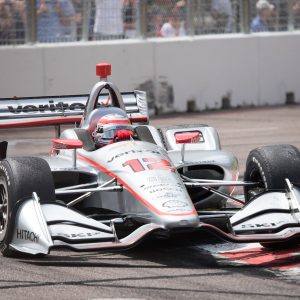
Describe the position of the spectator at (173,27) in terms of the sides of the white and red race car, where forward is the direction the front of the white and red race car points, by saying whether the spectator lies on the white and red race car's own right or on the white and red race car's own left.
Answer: on the white and red race car's own left

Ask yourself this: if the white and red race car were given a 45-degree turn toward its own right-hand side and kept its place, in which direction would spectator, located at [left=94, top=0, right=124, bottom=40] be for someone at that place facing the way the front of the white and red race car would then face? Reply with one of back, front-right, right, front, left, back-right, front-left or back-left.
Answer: back

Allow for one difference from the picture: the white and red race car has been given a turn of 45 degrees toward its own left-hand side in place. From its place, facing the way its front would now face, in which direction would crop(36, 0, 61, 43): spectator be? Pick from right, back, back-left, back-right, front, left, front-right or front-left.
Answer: left

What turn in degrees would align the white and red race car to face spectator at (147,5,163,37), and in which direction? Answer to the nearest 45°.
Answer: approximately 135° to its left

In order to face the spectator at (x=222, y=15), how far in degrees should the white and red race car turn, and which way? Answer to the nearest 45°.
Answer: approximately 135° to its left

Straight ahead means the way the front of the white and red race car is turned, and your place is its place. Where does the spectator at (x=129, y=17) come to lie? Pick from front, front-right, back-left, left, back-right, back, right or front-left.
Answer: back-left

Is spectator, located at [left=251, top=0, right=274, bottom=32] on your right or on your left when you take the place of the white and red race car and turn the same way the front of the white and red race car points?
on your left

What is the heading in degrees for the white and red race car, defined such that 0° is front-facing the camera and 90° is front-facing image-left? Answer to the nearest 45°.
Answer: approximately 315°

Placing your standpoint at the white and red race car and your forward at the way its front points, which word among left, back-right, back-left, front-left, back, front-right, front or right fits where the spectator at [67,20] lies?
back-left

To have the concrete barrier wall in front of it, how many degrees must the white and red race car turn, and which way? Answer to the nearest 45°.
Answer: approximately 135° to its left

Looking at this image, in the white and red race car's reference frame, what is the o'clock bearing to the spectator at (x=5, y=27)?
The spectator is roughly at 7 o'clock from the white and red race car.
